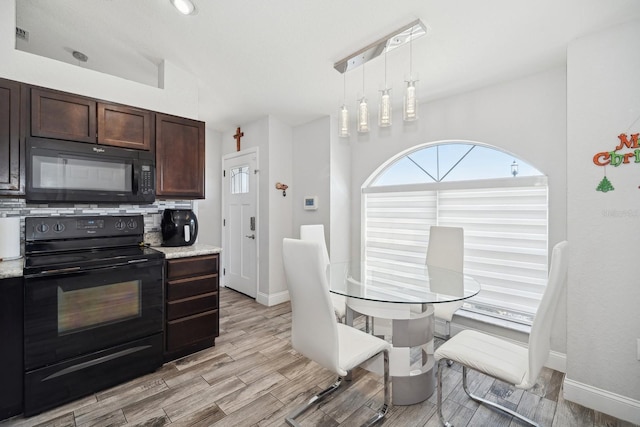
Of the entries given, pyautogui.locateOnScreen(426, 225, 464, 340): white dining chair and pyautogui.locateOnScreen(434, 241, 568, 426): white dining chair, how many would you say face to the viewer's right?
0

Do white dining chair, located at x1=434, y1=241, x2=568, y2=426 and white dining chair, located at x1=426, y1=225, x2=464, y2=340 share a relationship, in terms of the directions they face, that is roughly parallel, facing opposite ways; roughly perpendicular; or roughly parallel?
roughly perpendicular

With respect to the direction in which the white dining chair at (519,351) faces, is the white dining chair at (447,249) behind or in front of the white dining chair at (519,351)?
in front

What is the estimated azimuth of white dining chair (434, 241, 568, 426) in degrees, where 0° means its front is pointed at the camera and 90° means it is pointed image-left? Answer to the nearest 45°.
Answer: approximately 135°

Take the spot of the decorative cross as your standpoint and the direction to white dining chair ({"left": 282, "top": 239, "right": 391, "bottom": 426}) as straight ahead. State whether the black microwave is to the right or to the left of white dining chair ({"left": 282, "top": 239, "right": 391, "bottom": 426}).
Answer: right

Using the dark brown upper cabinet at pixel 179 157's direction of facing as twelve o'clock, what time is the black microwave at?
The black microwave is roughly at 4 o'clock from the dark brown upper cabinet.

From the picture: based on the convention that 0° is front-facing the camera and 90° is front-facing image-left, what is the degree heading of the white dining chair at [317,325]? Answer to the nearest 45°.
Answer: approximately 225°

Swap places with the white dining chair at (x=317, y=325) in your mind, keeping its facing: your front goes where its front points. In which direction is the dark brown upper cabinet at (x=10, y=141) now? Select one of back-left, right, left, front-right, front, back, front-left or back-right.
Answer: back-left

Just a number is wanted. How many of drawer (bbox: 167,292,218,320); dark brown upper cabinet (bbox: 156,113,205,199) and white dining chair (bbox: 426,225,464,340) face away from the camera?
0

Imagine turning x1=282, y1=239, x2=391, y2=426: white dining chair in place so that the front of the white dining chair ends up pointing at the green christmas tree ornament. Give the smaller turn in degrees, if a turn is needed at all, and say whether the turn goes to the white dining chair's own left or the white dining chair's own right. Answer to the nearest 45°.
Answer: approximately 45° to the white dining chair's own right

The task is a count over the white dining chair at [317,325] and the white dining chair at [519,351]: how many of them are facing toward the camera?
0

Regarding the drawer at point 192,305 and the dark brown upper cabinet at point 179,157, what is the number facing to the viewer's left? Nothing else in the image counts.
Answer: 0

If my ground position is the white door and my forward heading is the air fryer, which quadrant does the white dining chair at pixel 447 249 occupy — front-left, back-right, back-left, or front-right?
front-left

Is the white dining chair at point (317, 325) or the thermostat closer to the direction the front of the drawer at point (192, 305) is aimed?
the white dining chair
